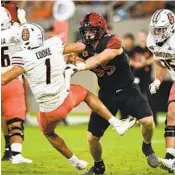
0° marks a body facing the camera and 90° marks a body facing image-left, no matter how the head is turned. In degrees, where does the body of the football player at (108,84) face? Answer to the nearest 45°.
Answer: approximately 45°

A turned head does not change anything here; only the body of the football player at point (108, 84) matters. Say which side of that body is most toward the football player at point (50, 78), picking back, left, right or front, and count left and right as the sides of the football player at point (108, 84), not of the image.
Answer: front

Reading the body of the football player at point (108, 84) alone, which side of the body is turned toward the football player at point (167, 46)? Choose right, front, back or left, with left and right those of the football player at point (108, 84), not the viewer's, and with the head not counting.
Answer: back

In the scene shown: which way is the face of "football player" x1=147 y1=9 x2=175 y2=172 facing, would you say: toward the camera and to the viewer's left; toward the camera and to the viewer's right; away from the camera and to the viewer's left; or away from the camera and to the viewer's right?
toward the camera and to the viewer's left

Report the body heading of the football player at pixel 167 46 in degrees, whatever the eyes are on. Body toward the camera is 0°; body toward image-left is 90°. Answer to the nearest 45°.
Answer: approximately 45°

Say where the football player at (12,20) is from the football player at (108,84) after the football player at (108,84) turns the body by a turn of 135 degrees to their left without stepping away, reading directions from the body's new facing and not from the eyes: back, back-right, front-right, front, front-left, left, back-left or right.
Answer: back-left
